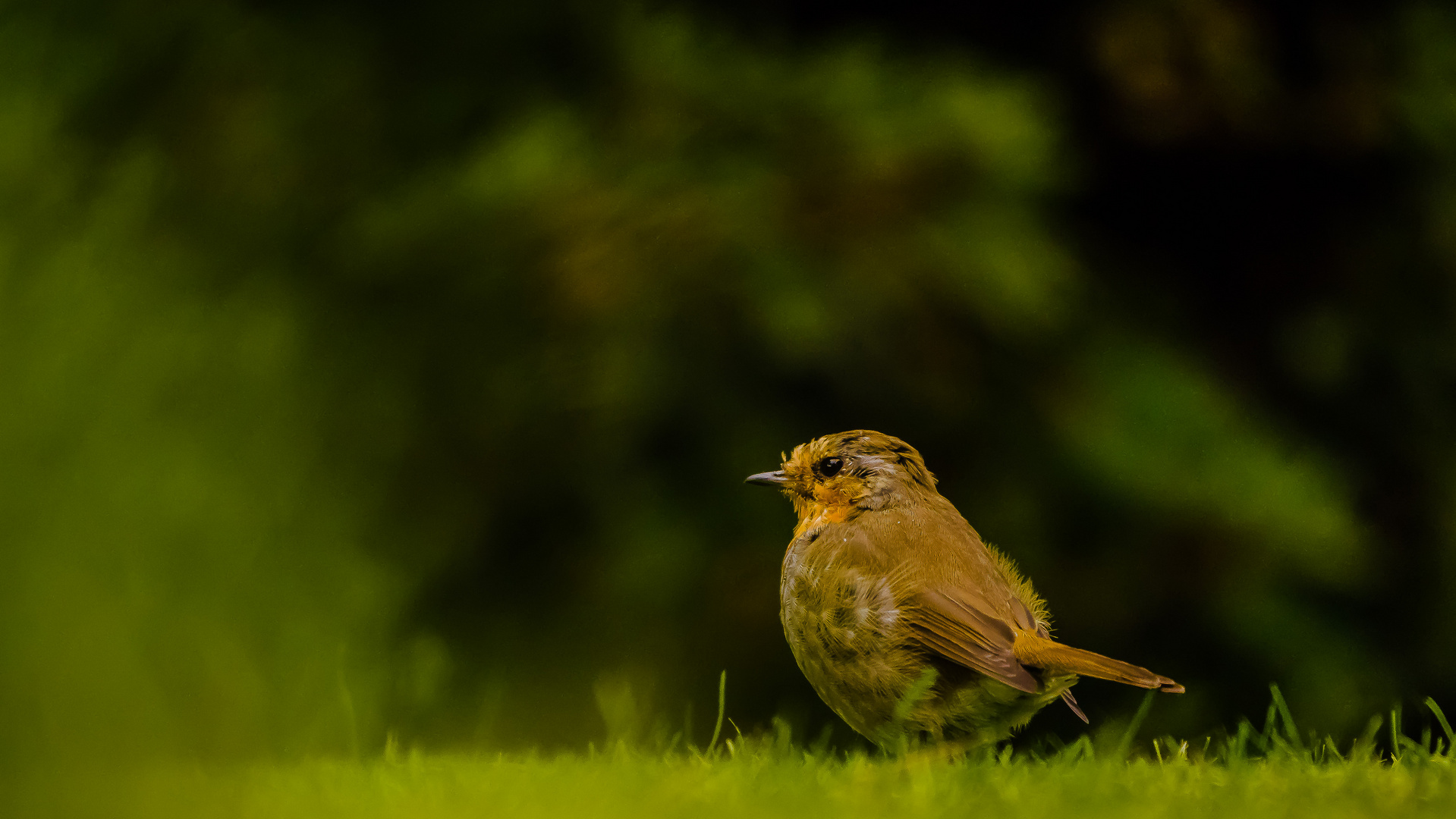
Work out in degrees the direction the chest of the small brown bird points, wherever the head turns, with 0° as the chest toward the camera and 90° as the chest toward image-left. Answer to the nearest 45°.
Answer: approximately 90°
